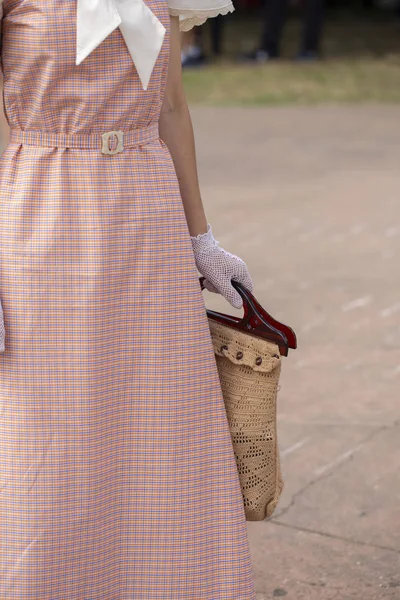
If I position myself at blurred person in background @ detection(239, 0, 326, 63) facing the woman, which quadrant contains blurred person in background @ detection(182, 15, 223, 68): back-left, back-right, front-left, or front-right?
front-right

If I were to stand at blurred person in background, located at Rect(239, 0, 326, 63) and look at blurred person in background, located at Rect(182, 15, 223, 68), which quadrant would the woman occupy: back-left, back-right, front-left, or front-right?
front-left

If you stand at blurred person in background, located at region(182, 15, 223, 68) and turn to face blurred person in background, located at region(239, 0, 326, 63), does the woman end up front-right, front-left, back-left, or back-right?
back-right
